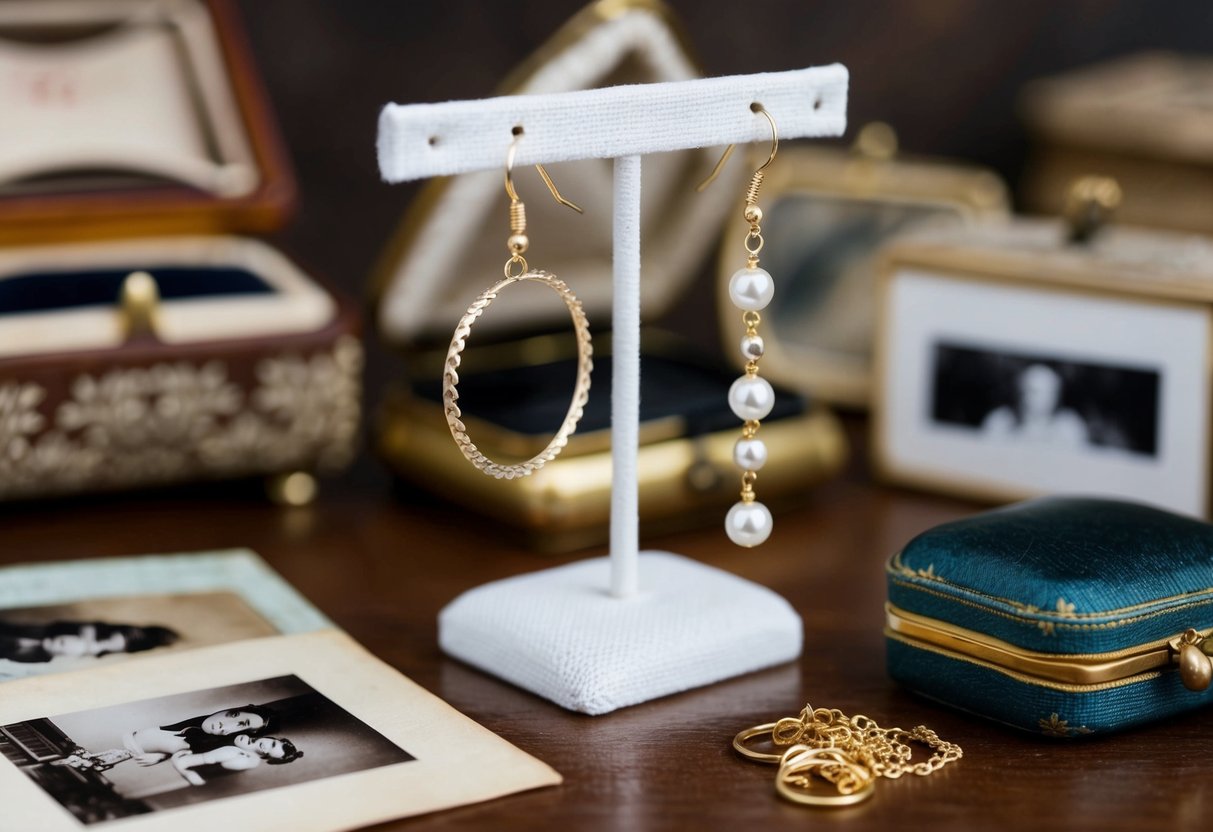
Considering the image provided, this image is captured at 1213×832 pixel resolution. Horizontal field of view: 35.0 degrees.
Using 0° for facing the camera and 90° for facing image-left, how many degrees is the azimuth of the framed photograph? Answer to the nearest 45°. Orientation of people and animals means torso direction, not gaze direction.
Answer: approximately 0°

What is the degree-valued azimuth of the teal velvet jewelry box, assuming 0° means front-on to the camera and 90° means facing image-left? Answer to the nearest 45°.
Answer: approximately 315°

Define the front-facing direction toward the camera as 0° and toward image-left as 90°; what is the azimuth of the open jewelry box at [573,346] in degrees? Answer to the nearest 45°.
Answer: approximately 315°

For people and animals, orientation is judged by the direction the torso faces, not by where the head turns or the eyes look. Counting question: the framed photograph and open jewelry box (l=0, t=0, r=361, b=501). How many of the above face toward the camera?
2
